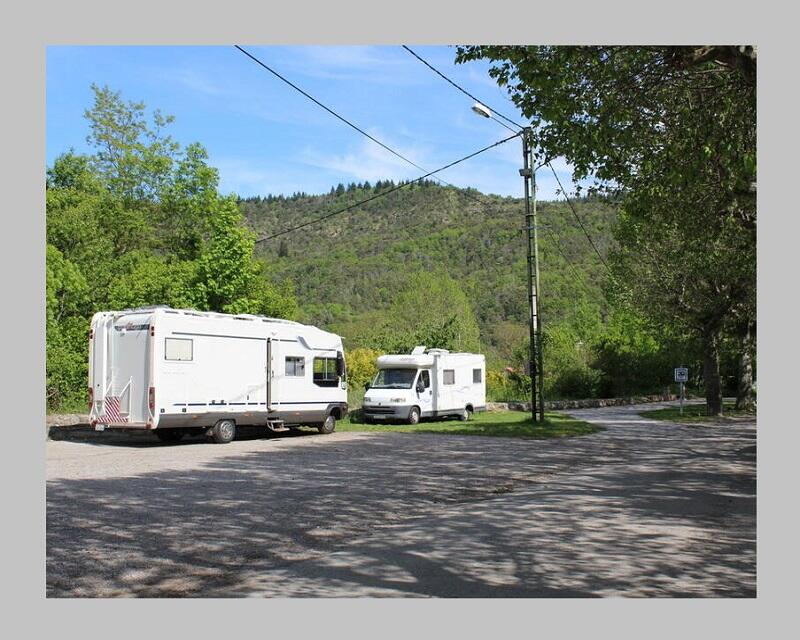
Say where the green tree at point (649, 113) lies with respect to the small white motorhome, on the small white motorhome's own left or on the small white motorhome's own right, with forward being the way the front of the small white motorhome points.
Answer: on the small white motorhome's own left

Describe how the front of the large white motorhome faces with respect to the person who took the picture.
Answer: facing away from the viewer and to the right of the viewer

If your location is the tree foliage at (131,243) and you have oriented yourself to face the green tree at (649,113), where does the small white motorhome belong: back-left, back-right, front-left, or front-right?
front-left

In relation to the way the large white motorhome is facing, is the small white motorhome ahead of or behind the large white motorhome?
ahead

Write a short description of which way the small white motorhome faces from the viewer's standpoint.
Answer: facing the viewer and to the left of the viewer

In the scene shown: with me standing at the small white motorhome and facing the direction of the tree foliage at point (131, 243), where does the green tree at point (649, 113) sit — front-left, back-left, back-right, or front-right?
back-left

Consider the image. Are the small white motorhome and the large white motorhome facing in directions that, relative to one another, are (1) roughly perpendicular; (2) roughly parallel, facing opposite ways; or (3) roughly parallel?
roughly parallel, facing opposite ways

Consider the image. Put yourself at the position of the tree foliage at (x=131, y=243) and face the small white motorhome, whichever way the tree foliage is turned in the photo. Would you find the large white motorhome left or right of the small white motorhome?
right
